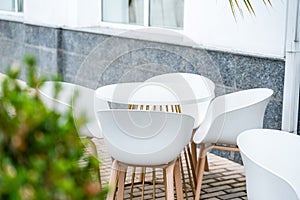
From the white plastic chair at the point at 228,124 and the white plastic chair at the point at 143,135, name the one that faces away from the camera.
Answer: the white plastic chair at the point at 143,135

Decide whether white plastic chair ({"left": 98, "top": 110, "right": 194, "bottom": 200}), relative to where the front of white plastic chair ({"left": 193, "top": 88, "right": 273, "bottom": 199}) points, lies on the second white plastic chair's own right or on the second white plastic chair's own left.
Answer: on the second white plastic chair's own left

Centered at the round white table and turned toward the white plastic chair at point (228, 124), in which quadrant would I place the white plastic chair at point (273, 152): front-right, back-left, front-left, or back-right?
front-right

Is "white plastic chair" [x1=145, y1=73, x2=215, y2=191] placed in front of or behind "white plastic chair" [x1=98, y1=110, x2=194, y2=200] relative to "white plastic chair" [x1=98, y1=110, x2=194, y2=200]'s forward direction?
in front

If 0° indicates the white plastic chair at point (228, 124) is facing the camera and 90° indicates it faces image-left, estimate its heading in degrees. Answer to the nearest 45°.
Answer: approximately 90°

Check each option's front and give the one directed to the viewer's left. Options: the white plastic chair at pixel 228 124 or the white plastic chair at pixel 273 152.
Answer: the white plastic chair at pixel 228 124

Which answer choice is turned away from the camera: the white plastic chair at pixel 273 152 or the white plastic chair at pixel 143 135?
the white plastic chair at pixel 143 135

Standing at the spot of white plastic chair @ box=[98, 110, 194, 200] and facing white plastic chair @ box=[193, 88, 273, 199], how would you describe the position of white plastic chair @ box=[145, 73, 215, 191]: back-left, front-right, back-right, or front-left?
front-left

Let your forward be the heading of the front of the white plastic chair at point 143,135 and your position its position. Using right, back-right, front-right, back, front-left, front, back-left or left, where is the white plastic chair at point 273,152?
back-right

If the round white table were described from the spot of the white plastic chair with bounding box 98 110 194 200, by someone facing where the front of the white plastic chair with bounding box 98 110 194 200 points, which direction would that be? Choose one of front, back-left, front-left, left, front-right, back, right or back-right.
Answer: front

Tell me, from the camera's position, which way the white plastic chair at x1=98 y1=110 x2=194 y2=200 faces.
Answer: facing away from the viewer
